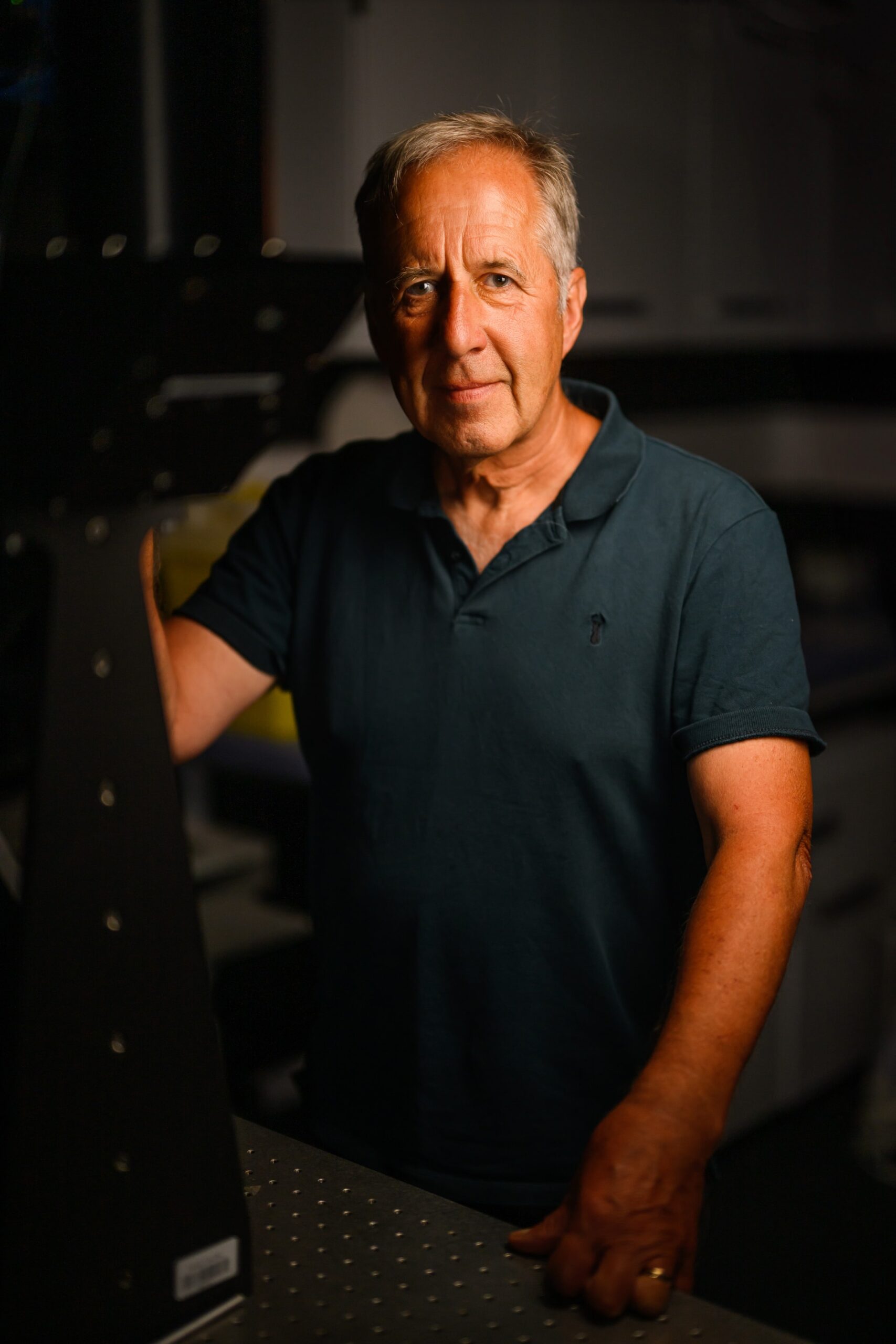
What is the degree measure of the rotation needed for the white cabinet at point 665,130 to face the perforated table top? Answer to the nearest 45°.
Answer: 0° — it already faces it

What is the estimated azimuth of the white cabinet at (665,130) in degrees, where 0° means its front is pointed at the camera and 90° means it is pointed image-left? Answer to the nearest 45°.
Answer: approximately 0°

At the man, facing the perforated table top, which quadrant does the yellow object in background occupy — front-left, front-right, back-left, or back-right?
back-right

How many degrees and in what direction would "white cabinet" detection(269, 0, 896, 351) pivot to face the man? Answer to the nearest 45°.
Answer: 0° — it already faces them
